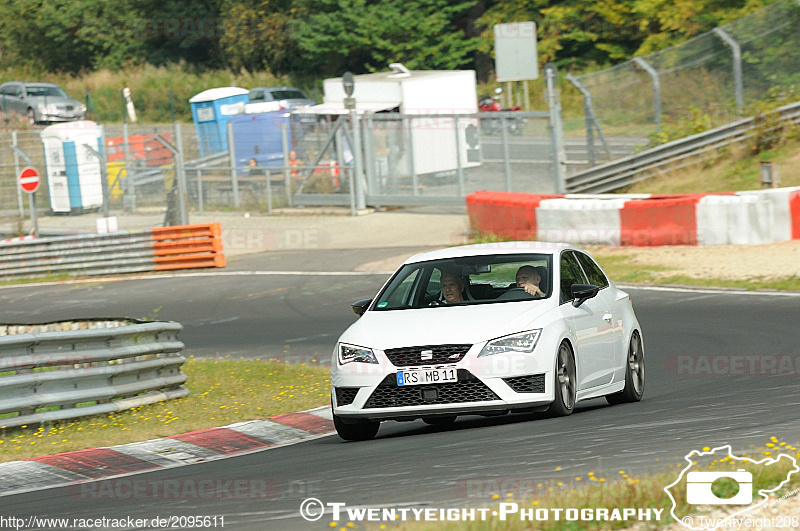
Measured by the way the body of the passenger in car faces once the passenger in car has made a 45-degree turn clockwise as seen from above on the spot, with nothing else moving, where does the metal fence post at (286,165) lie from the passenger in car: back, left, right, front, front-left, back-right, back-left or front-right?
right

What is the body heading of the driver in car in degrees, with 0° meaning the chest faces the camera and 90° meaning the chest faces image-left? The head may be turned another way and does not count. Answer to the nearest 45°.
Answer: approximately 45°

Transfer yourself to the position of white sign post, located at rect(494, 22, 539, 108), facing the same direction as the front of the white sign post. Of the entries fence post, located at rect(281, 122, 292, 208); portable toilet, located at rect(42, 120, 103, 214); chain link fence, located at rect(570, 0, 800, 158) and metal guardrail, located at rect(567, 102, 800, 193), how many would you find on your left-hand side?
2

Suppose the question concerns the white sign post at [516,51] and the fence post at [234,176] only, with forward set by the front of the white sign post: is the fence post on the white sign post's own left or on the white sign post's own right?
on the white sign post's own right
